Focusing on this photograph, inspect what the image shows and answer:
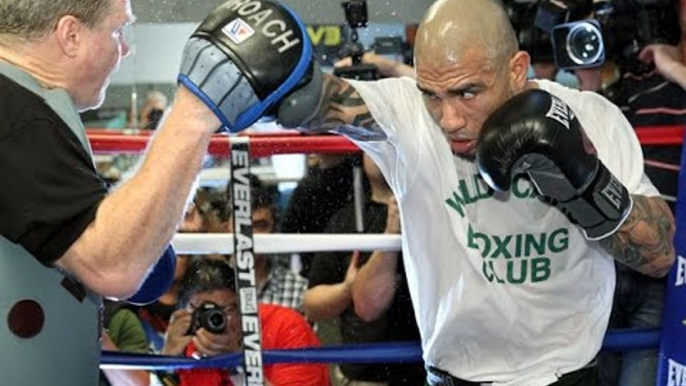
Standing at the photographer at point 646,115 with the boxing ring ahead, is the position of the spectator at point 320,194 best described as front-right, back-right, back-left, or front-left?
front-right

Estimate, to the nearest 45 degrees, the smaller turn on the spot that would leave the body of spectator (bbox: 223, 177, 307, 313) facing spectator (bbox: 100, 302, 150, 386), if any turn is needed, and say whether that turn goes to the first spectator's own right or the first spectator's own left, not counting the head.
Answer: approximately 90° to the first spectator's own right

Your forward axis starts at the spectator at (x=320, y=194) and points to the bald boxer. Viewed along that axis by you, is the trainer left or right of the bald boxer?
right

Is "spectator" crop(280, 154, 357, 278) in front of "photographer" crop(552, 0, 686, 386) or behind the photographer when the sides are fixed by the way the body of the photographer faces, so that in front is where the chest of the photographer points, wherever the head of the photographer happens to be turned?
in front

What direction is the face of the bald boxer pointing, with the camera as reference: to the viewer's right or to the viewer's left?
to the viewer's left

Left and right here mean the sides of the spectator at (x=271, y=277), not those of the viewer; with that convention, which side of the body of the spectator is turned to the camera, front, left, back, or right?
front

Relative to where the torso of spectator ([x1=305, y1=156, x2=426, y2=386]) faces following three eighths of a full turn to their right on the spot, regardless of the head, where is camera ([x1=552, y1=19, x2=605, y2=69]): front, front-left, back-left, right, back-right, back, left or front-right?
front-right

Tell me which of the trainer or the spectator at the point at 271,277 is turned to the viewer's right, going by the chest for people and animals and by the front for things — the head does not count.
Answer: the trainer

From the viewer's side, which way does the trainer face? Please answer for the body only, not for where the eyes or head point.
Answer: to the viewer's right

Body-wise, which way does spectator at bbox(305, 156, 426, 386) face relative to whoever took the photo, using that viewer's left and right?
facing the viewer and to the left of the viewer

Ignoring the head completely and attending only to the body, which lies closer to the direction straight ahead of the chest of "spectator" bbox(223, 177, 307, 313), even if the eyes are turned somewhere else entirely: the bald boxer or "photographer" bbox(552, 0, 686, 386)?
the bald boxer

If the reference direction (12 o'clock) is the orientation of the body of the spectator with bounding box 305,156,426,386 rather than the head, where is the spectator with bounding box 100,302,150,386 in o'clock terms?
the spectator with bounding box 100,302,150,386 is roughly at 2 o'clock from the spectator with bounding box 305,156,426,386.

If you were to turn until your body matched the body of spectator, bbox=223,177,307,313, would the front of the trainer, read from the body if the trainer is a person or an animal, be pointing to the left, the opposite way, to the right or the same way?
to the left
